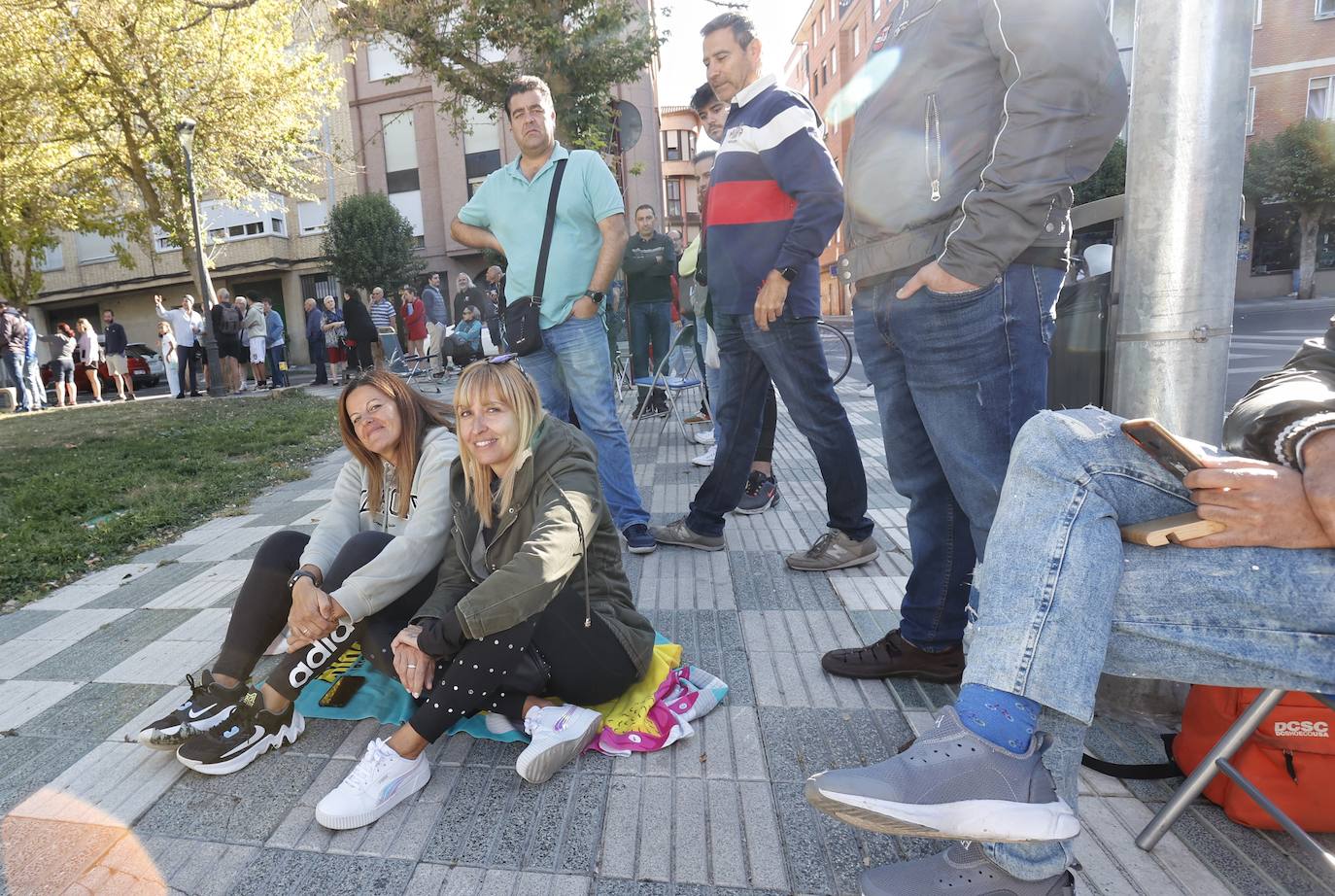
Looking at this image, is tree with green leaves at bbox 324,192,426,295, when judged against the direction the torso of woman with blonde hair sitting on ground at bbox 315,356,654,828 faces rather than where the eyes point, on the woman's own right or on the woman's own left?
on the woman's own right

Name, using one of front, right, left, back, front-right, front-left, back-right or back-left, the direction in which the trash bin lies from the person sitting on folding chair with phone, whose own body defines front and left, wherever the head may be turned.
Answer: right

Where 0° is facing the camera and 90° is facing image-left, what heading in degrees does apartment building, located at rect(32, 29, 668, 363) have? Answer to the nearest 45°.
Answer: approximately 0°

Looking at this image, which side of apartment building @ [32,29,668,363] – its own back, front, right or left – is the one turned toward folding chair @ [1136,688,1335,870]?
front

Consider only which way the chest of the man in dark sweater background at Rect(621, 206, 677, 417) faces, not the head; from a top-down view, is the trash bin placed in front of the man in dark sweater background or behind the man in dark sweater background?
in front

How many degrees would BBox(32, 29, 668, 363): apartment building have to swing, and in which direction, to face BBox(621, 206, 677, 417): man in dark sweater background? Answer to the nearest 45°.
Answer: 0° — it already faces them

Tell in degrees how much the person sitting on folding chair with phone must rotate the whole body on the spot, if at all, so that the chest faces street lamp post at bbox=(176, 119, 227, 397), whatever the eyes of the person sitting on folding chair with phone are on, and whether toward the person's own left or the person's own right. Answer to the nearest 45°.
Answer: approximately 45° to the person's own right

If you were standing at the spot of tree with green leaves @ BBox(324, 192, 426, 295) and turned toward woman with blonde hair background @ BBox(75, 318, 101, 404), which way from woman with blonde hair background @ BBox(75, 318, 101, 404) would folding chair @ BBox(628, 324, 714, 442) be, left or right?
left
